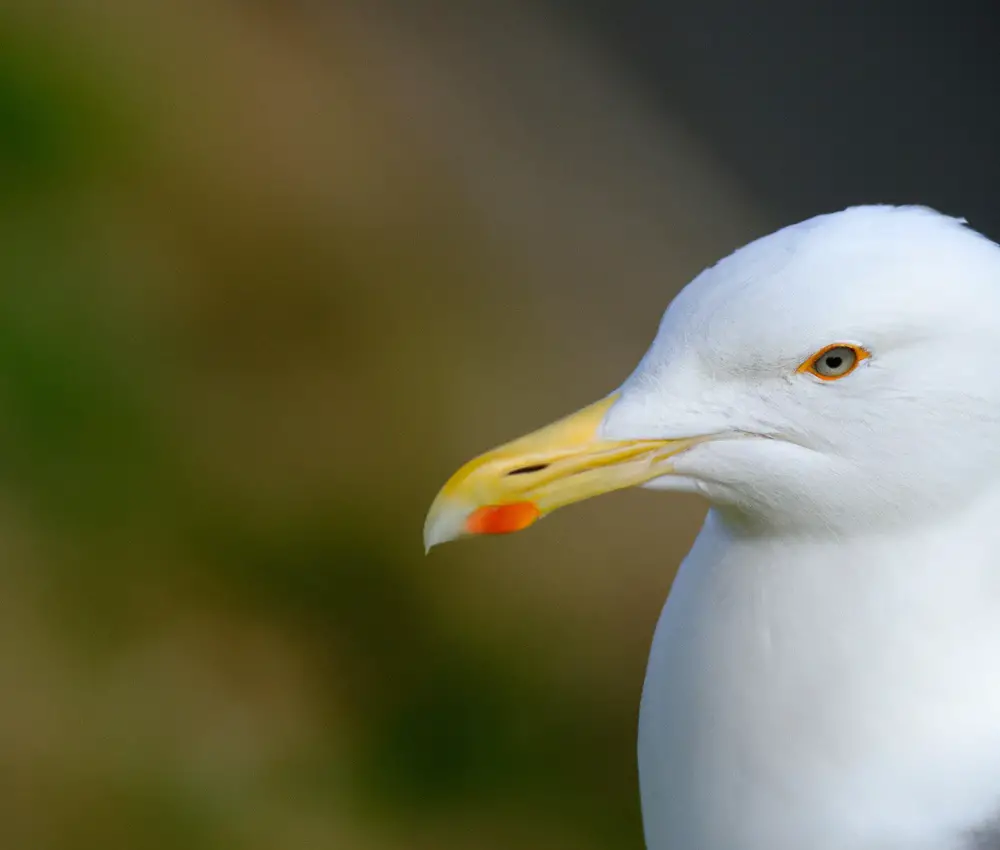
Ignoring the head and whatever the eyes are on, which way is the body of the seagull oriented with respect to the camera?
to the viewer's left
